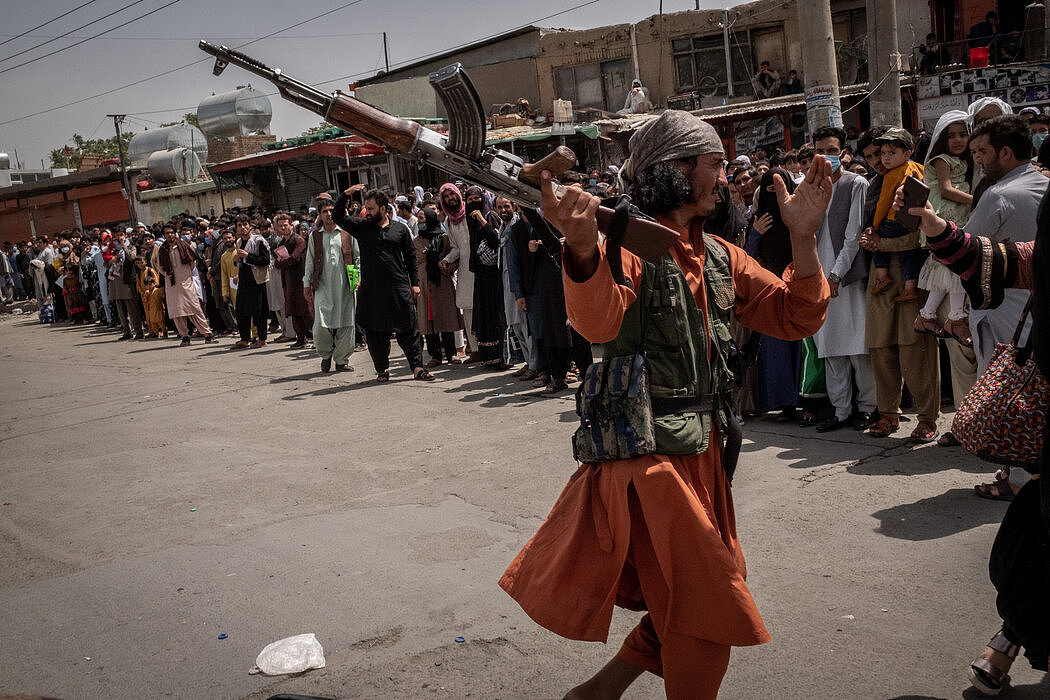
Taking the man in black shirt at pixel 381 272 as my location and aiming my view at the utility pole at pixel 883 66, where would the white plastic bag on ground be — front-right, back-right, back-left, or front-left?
back-right

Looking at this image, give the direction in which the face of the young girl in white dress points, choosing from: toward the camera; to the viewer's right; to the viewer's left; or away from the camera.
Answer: toward the camera

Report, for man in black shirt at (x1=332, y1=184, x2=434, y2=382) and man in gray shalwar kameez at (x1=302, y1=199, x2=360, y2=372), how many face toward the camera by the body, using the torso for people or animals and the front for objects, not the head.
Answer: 2

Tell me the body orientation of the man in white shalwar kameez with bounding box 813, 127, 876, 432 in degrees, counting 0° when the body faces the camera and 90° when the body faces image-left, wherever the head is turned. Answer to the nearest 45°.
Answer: approximately 45°

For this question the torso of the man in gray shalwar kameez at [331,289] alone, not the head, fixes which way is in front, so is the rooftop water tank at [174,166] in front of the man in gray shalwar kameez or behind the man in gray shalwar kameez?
behind

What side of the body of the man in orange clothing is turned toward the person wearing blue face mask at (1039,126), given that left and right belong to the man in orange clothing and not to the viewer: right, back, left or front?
left

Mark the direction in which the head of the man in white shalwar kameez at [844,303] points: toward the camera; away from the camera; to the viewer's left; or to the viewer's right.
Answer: toward the camera

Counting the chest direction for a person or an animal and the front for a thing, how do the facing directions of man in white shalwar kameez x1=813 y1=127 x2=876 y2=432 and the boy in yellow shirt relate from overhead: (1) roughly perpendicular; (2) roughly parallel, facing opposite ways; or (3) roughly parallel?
roughly parallel

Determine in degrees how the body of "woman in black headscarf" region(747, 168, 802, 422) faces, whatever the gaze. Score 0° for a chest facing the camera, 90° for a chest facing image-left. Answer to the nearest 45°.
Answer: approximately 45°

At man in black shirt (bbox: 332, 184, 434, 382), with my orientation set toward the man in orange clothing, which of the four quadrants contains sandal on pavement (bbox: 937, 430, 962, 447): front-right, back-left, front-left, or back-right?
front-left

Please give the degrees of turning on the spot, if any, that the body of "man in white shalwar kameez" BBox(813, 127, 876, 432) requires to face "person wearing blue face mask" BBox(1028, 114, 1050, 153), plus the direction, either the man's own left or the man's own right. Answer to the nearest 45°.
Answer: approximately 180°

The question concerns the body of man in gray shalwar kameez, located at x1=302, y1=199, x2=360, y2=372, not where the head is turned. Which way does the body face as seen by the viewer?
toward the camera

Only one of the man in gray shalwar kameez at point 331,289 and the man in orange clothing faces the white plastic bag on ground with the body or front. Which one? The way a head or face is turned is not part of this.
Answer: the man in gray shalwar kameez
